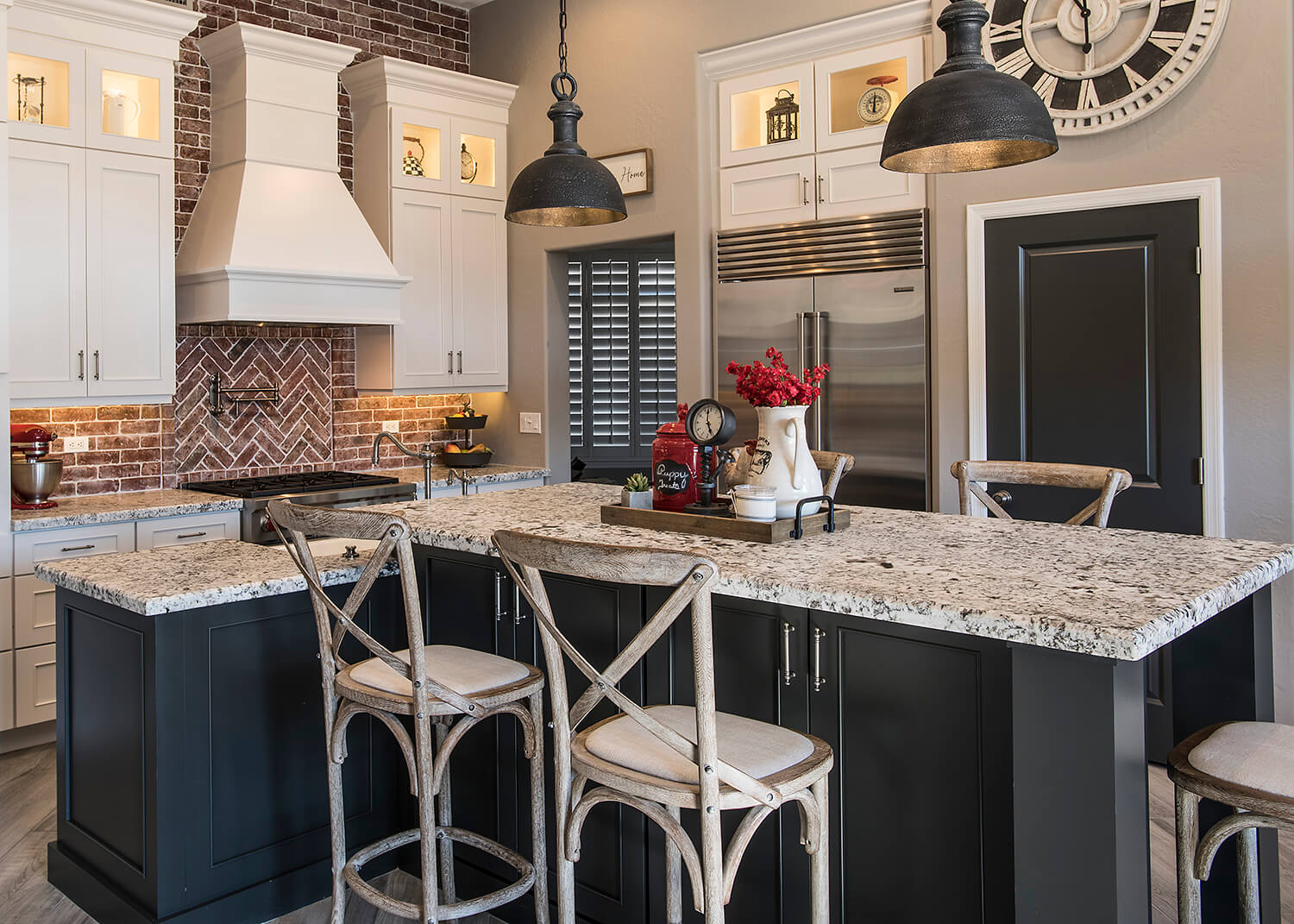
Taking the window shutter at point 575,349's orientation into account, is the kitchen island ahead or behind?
ahead

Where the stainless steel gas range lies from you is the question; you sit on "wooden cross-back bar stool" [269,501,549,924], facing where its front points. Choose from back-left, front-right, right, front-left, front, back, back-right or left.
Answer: front-left

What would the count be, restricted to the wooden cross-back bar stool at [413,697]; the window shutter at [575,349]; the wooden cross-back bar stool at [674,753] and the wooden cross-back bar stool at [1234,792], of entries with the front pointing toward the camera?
1

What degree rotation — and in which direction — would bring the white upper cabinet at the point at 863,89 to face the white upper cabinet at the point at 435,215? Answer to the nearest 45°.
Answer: approximately 45° to its right

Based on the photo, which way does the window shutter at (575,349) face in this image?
toward the camera

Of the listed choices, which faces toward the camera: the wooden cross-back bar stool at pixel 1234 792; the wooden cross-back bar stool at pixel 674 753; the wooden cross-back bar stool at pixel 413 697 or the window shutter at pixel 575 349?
the window shutter

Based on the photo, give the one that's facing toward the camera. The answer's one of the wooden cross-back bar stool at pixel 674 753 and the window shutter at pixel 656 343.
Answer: the window shutter

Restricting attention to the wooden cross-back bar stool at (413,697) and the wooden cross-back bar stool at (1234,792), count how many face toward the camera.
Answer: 0

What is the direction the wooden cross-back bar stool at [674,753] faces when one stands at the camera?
facing away from the viewer and to the right of the viewer

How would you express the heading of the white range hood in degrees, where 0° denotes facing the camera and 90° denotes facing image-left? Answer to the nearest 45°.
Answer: approximately 315°

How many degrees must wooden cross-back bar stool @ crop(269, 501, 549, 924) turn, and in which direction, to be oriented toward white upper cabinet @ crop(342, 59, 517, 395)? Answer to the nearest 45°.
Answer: approximately 45° to its left

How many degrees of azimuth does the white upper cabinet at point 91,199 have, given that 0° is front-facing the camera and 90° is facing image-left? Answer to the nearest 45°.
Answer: approximately 315°

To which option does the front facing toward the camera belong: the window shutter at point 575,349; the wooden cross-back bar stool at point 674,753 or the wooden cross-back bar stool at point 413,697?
the window shutter

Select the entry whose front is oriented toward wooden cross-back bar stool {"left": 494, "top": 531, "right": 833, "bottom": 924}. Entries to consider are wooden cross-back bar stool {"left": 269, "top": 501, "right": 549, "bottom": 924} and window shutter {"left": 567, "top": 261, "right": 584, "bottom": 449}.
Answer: the window shutter

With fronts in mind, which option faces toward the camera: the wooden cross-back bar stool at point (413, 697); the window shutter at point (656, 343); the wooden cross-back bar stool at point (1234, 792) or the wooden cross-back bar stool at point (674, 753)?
the window shutter

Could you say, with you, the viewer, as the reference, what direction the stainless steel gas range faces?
facing the viewer and to the right of the viewer

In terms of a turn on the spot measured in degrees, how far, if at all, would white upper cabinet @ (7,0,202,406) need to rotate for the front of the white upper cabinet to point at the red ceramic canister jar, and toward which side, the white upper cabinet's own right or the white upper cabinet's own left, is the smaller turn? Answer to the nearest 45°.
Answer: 0° — it already faces it
